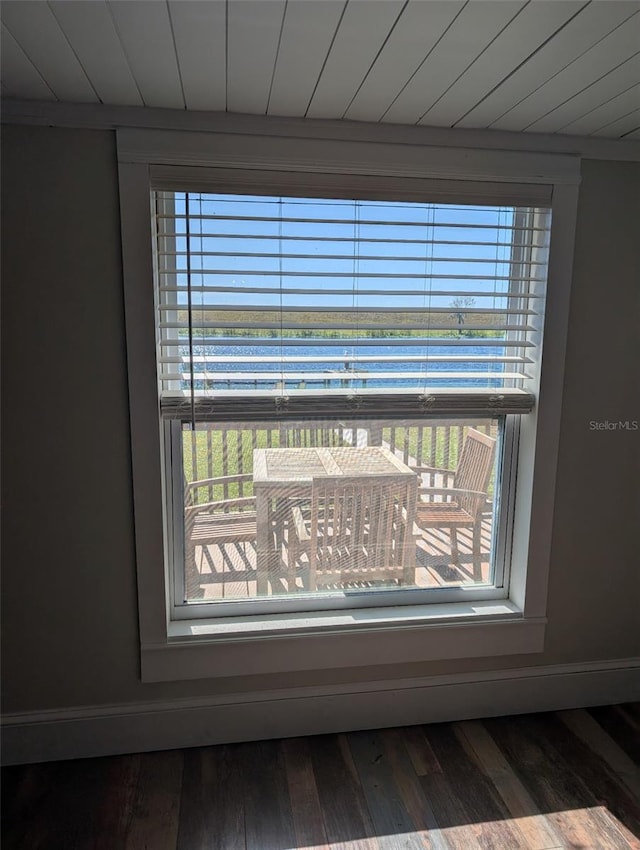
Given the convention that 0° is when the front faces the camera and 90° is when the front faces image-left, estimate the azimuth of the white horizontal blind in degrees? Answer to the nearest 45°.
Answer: approximately 0°
